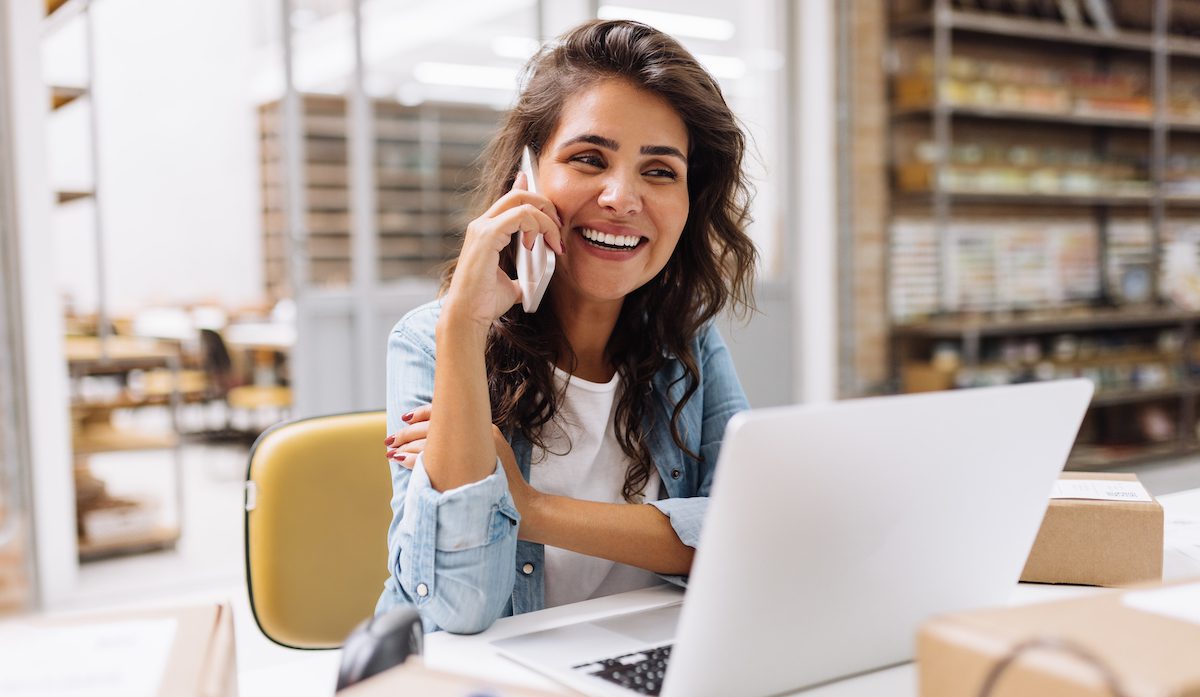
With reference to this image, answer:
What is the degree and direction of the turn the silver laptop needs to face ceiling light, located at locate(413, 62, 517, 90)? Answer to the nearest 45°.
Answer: approximately 45° to its right

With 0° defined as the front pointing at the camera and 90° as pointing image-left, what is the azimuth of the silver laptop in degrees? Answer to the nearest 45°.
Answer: approximately 135°

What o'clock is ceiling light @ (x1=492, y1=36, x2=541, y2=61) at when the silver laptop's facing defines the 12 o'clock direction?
The ceiling light is roughly at 1 o'clock from the silver laptop.

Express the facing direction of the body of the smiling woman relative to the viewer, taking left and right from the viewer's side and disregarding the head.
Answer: facing the viewer and to the right of the viewer

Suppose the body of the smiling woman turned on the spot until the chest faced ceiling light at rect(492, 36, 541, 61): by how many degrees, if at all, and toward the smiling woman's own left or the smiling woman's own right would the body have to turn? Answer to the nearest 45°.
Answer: approximately 135° to the smiling woman's own left

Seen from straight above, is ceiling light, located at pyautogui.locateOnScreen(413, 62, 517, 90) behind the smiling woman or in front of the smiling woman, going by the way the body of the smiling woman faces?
behind

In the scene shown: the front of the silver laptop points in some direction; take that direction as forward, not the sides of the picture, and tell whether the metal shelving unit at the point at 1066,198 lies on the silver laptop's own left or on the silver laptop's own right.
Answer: on the silver laptop's own right

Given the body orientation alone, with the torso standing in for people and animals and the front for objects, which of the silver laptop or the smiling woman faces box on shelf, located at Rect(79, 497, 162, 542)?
the silver laptop

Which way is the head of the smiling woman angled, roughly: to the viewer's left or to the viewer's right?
to the viewer's right

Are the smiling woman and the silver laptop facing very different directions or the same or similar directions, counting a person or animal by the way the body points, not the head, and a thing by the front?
very different directions

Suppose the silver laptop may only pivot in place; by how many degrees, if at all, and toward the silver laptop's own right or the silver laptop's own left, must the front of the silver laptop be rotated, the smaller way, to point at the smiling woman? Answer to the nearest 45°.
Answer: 0° — it already faces them

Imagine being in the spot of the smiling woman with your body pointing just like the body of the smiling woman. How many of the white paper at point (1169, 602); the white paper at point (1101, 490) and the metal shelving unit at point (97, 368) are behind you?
1
